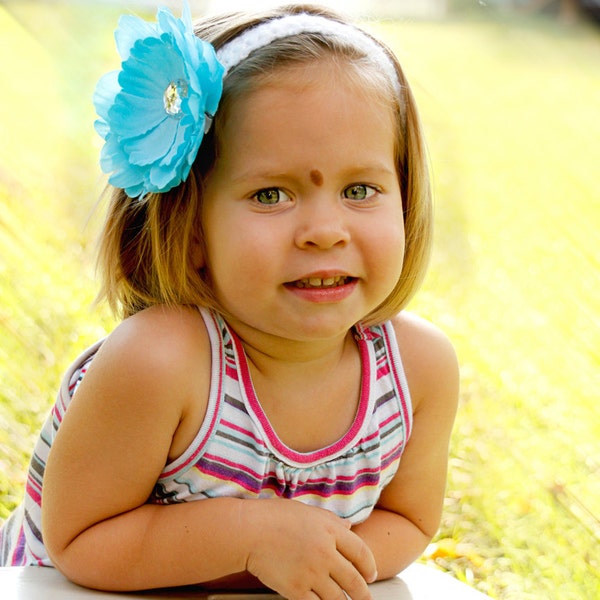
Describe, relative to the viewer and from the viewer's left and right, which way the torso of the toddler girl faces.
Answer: facing the viewer and to the right of the viewer
